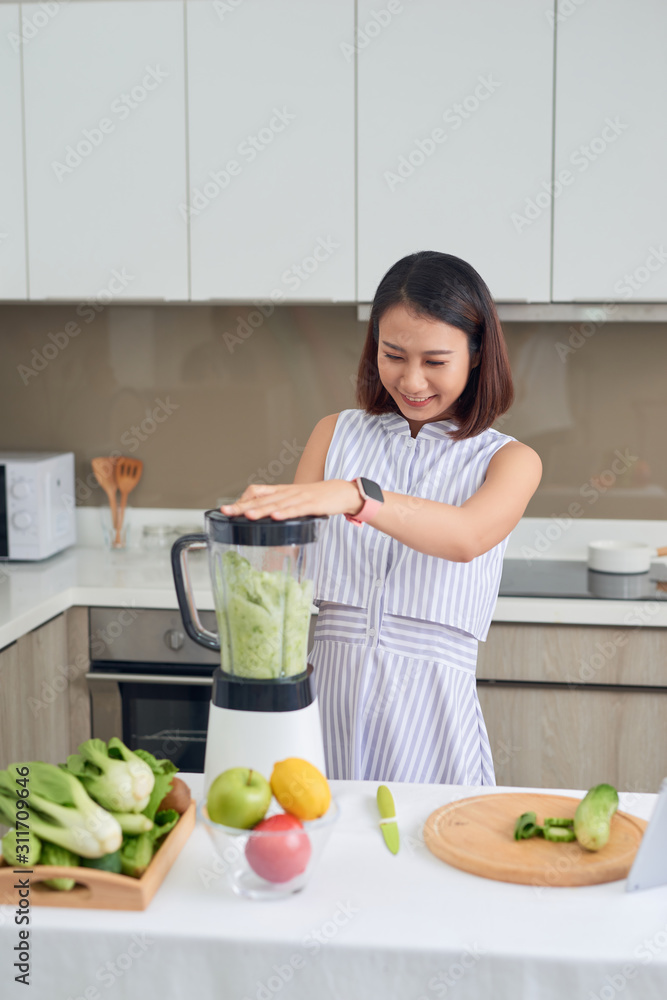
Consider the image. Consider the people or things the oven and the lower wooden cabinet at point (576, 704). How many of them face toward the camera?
2

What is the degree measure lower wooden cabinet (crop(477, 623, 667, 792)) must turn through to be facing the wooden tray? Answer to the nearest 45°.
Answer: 0° — it already faces it

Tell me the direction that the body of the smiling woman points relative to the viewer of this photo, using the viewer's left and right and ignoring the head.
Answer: facing the viewer and to the left of the viewer

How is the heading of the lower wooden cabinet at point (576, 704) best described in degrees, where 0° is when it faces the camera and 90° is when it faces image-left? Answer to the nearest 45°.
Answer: approximately 0°

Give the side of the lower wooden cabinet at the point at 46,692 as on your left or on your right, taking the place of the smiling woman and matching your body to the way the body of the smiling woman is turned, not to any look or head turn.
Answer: on your right

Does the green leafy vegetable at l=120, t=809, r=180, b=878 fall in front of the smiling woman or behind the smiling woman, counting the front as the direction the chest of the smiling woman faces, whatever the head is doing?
in front

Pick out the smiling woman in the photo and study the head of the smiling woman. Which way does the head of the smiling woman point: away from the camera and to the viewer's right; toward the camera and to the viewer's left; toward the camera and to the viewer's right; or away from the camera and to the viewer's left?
toward the camera and to the viewer's left

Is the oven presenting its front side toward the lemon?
yes

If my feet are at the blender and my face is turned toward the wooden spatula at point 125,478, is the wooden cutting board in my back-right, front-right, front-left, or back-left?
back-right

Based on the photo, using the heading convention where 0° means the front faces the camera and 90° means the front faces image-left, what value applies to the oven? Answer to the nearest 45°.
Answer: approximately 0°

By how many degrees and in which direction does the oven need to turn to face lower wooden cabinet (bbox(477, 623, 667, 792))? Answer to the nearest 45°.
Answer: approximately 90° to its left

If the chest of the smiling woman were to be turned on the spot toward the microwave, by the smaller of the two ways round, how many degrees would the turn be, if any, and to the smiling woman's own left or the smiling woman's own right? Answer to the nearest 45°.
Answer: approximately 90° to the smiling woman's own right

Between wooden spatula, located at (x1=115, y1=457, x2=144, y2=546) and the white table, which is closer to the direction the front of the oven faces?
the white table
